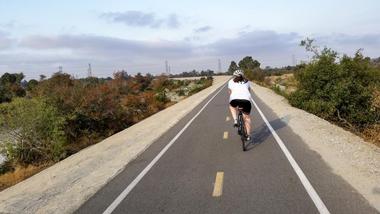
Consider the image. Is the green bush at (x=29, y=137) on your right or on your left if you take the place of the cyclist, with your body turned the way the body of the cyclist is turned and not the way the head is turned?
on your left

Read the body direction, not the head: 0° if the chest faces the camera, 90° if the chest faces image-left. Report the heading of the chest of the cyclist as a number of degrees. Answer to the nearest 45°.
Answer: approximately 180°

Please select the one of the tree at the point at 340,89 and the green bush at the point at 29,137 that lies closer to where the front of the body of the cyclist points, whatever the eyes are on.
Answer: the tree

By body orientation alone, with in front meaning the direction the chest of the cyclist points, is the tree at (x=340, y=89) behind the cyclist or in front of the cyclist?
in front
